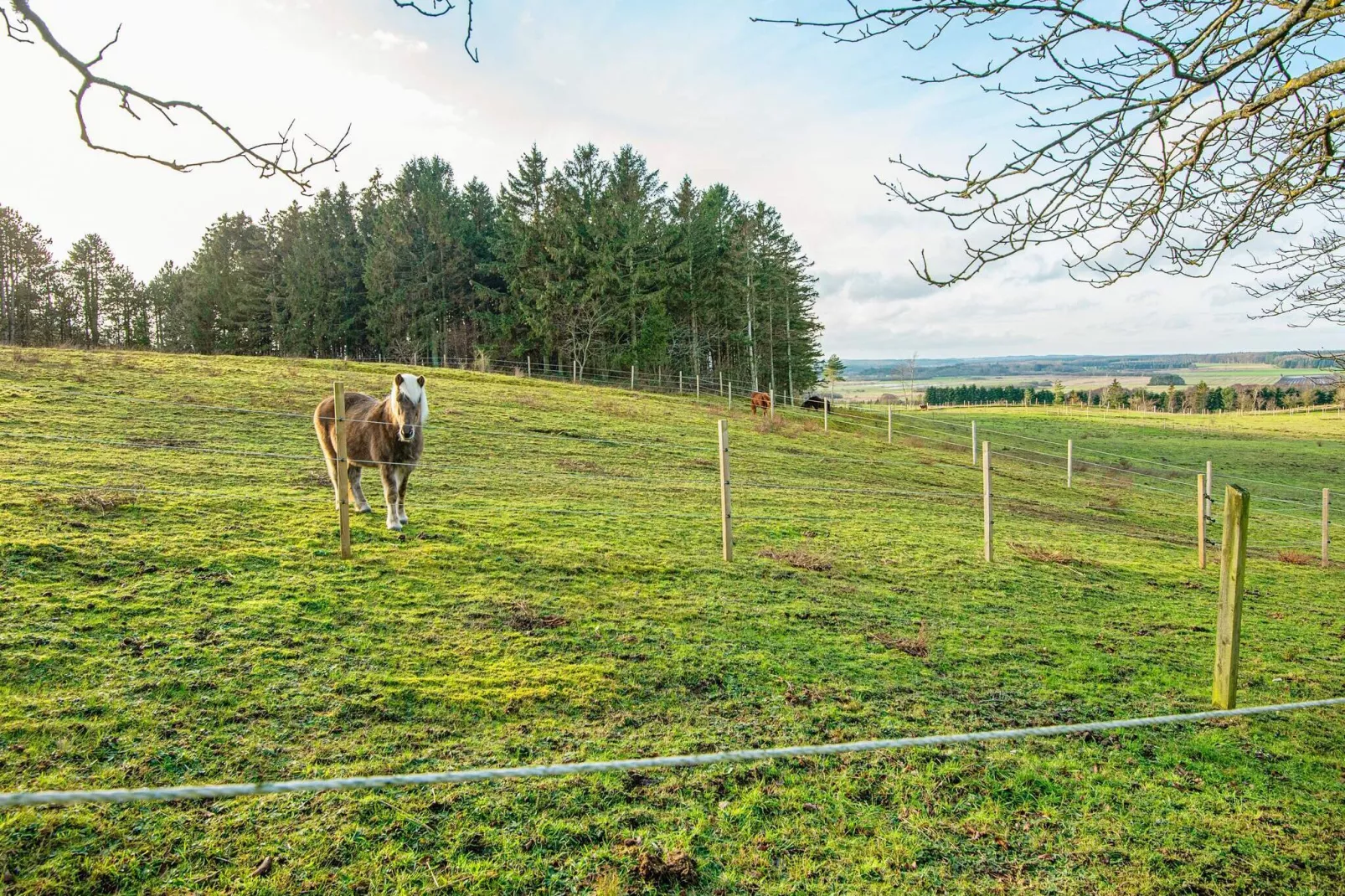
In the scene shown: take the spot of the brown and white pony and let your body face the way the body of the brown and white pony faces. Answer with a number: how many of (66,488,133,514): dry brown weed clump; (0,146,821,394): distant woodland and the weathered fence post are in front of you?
1

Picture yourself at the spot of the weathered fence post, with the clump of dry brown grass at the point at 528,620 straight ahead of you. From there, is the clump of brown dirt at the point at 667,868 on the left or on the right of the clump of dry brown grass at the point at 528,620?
left

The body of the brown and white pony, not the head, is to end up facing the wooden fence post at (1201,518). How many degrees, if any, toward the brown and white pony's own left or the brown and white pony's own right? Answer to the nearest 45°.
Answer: approximately 45° to the brown and white pony's own left

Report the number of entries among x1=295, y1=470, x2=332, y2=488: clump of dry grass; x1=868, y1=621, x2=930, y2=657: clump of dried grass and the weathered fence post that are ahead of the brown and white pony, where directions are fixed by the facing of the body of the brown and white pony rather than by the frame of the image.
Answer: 2

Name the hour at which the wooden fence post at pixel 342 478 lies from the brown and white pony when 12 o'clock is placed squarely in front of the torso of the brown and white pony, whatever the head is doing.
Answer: The wooden fence post is roughly at 2 o'clock from the brown and white pony.

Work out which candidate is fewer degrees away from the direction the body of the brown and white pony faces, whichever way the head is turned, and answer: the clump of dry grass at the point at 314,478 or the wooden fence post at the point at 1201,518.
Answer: the wooden fence post

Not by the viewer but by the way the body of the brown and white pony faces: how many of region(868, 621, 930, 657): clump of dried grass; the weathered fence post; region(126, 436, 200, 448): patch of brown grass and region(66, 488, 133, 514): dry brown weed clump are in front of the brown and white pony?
2

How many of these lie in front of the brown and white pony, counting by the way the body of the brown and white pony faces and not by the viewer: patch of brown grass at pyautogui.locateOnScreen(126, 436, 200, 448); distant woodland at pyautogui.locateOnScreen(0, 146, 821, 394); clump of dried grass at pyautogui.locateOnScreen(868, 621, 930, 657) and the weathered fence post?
2

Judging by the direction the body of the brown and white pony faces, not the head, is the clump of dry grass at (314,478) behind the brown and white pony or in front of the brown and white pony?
behind

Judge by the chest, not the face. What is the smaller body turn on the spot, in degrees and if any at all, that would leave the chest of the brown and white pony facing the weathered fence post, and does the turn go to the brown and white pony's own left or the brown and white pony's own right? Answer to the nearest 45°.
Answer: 0° — it already faces it

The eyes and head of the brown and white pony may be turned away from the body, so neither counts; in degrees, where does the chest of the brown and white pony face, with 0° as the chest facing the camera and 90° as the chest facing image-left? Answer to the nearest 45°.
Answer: approximately 315°

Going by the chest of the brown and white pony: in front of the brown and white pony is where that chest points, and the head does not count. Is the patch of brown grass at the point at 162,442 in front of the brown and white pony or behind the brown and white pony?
behind

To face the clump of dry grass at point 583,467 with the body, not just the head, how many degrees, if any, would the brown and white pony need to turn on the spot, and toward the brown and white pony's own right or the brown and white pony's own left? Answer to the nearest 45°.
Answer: approximately 90° to the brown and white pony's own left

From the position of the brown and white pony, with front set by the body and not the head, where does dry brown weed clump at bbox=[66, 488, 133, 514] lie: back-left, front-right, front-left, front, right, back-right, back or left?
back-right

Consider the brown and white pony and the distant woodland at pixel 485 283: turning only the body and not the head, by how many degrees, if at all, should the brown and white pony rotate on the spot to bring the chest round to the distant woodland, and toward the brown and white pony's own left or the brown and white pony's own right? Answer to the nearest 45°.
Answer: approximately 135° to the brown and white pony's own left

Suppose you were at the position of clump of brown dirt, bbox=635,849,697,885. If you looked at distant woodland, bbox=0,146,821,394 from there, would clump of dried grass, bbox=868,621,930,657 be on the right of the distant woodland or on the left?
right

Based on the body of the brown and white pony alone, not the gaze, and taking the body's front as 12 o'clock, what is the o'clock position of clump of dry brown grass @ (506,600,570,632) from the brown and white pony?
The clump of dry brown grass is roughly at 1 o'clock from the brown and white pony.
